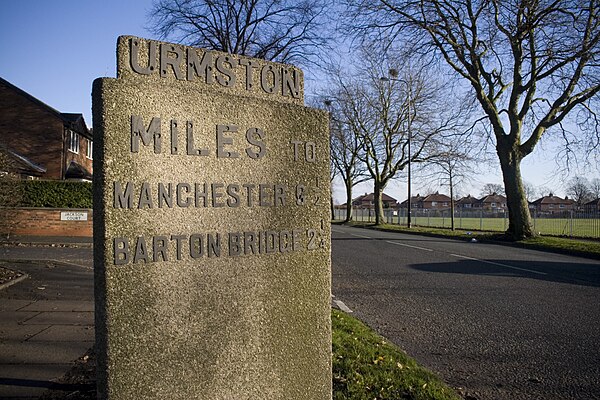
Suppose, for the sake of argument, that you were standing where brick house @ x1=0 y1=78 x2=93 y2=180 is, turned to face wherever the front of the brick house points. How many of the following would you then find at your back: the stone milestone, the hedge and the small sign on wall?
0

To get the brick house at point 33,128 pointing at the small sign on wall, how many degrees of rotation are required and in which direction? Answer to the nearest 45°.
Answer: approximately 45° to its right

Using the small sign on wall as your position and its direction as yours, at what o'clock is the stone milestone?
The stone milestone is roughly at 12 o'clock from the small sign on wall.

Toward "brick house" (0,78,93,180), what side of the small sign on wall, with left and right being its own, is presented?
back

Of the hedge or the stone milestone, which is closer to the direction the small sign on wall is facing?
the stone milestone

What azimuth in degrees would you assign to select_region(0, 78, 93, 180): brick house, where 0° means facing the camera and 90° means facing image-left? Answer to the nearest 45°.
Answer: approximately 315°

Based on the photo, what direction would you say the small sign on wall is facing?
toward the camera

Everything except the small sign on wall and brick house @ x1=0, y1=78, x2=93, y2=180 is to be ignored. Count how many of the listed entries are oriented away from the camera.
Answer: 0

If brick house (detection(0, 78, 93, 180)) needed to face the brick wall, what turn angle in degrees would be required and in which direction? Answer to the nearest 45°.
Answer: approximately 45° to its right
